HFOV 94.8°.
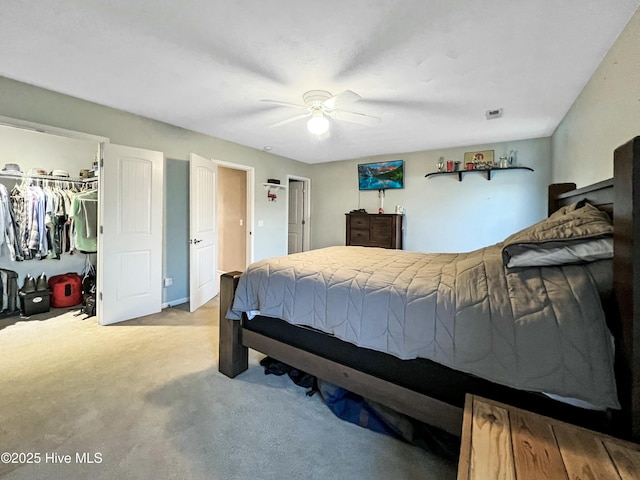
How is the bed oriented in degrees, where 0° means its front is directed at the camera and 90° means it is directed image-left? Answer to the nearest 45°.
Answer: approximately 90°

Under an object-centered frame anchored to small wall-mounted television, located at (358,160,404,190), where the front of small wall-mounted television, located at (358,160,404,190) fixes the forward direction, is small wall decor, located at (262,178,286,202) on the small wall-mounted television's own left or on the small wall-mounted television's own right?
on the small wall-mounted television's own right

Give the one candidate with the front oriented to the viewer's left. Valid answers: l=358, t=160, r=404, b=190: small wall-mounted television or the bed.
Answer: the bed

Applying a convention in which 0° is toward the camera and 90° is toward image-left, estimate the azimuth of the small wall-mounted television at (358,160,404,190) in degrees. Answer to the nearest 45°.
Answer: approximately 0°

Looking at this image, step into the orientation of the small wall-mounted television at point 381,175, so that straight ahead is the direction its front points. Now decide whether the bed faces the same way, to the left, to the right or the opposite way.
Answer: to the right

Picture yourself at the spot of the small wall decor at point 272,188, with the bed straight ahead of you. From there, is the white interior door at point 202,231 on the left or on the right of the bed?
right

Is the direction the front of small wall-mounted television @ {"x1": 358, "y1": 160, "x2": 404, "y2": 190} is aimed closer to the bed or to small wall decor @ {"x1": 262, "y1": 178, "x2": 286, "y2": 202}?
the bed

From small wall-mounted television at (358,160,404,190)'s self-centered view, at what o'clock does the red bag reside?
The red bag is roughly at 2 o'clock from the small wall-mounted television.

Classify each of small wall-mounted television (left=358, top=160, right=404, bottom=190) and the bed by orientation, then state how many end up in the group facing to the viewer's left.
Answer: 1

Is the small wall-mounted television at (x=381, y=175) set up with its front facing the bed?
yes

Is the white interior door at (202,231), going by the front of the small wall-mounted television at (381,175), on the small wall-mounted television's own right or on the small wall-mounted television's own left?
on the small wall-mounted television's own right

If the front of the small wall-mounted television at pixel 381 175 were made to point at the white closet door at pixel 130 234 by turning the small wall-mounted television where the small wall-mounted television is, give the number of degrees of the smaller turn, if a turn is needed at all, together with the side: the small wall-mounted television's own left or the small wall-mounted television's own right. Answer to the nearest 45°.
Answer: approximately 45° to the small wall-mounted television's own right
